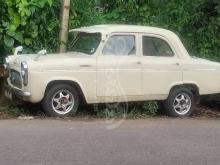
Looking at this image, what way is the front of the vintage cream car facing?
to the viewer's left

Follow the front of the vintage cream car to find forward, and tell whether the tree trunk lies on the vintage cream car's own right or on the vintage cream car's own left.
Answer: on the vintage cream car's own right
